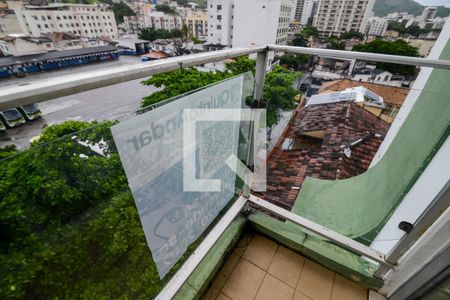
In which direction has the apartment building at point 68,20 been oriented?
toward the camera

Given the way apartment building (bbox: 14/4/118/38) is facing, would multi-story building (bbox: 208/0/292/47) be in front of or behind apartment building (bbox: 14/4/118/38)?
in front

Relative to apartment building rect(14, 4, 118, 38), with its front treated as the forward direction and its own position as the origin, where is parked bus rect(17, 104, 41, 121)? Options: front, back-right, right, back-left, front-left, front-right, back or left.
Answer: front

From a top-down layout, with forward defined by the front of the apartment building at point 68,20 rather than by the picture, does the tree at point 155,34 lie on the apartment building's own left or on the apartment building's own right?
on the apartment building's own left

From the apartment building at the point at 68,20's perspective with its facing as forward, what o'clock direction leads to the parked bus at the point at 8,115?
The parked bus is roughly at 12 o'clock from the apartment building.

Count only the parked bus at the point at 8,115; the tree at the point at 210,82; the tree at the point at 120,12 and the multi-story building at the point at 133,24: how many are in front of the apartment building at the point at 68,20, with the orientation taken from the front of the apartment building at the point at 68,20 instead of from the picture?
2

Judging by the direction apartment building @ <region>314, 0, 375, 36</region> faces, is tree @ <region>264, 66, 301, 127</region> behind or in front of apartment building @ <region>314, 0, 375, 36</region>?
in front

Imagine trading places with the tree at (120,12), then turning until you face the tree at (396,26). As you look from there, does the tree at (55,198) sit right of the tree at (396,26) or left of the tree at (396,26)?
right

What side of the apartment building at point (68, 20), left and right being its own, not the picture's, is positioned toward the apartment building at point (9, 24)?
right

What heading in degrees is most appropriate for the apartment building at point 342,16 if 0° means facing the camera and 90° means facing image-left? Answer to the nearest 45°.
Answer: approximately 0°

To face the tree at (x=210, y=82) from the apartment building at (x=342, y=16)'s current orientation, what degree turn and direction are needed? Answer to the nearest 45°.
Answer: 0° — it already faces it

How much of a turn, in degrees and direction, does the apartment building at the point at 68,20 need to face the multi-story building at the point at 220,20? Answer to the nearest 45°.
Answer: approximately 45° to its left

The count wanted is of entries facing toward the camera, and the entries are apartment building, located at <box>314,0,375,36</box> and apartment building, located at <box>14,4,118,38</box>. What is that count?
2

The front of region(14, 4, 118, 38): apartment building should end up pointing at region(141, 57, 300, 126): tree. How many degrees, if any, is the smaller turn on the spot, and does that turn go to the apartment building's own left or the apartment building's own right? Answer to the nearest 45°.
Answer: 0° — it already faces it

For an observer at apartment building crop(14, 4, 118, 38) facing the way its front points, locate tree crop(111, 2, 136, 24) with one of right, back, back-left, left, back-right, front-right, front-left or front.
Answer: back-left
